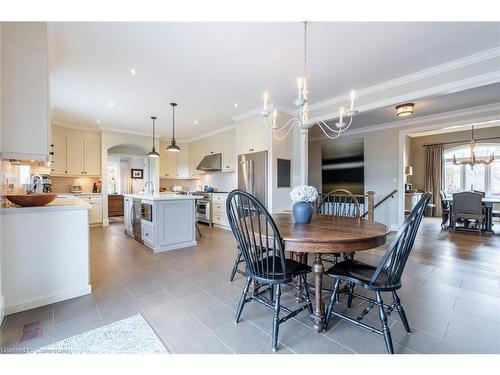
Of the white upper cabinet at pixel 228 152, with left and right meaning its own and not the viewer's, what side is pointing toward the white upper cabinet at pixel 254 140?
left

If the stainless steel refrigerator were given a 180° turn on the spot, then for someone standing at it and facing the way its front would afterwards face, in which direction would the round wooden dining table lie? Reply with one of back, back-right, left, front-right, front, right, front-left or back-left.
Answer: back-right

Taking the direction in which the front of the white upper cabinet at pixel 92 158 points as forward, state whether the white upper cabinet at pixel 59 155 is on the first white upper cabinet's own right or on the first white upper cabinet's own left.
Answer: on the first white upper cabinet's own right

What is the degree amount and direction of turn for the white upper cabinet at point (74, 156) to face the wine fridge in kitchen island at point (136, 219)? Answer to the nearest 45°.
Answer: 0° — it already faces it

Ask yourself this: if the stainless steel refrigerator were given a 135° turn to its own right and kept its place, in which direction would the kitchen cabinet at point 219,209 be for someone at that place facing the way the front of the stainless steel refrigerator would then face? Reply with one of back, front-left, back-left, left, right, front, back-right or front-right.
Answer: front-left

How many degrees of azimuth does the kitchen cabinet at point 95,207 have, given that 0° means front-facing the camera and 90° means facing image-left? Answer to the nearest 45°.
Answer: approximately 0°

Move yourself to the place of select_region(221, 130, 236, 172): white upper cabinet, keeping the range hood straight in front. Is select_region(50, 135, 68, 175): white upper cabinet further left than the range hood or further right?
left

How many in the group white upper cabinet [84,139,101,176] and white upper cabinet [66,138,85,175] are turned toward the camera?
2

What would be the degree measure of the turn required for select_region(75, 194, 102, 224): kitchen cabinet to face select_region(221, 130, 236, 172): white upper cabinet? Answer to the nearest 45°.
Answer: approximately 45° to its left

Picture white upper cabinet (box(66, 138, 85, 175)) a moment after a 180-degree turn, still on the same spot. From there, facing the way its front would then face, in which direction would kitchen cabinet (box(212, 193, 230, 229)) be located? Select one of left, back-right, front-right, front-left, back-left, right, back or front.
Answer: back-right

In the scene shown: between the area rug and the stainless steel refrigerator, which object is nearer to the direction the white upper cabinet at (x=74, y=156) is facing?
the area rug

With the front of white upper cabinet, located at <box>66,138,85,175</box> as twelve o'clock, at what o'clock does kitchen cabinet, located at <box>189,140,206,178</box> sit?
The kitchen cabinet is roughly at 9 o'clock from the white upper cabinet.

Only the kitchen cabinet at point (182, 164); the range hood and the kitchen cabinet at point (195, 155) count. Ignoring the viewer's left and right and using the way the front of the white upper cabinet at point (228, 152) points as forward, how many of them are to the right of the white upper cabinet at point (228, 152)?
3
